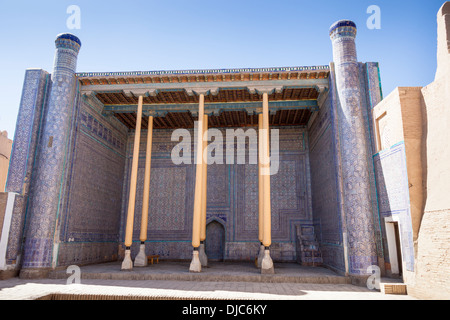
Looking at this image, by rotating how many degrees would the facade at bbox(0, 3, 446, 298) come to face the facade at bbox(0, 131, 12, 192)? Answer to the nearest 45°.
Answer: approximately 135° to its right

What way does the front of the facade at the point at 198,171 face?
toward the camera
